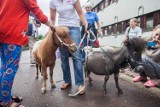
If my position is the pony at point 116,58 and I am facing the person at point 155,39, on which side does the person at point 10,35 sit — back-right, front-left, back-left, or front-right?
back-right

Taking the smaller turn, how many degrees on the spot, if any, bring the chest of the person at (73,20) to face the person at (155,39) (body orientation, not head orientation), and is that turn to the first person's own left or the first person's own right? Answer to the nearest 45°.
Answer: approximately 90° to the first person's own left
